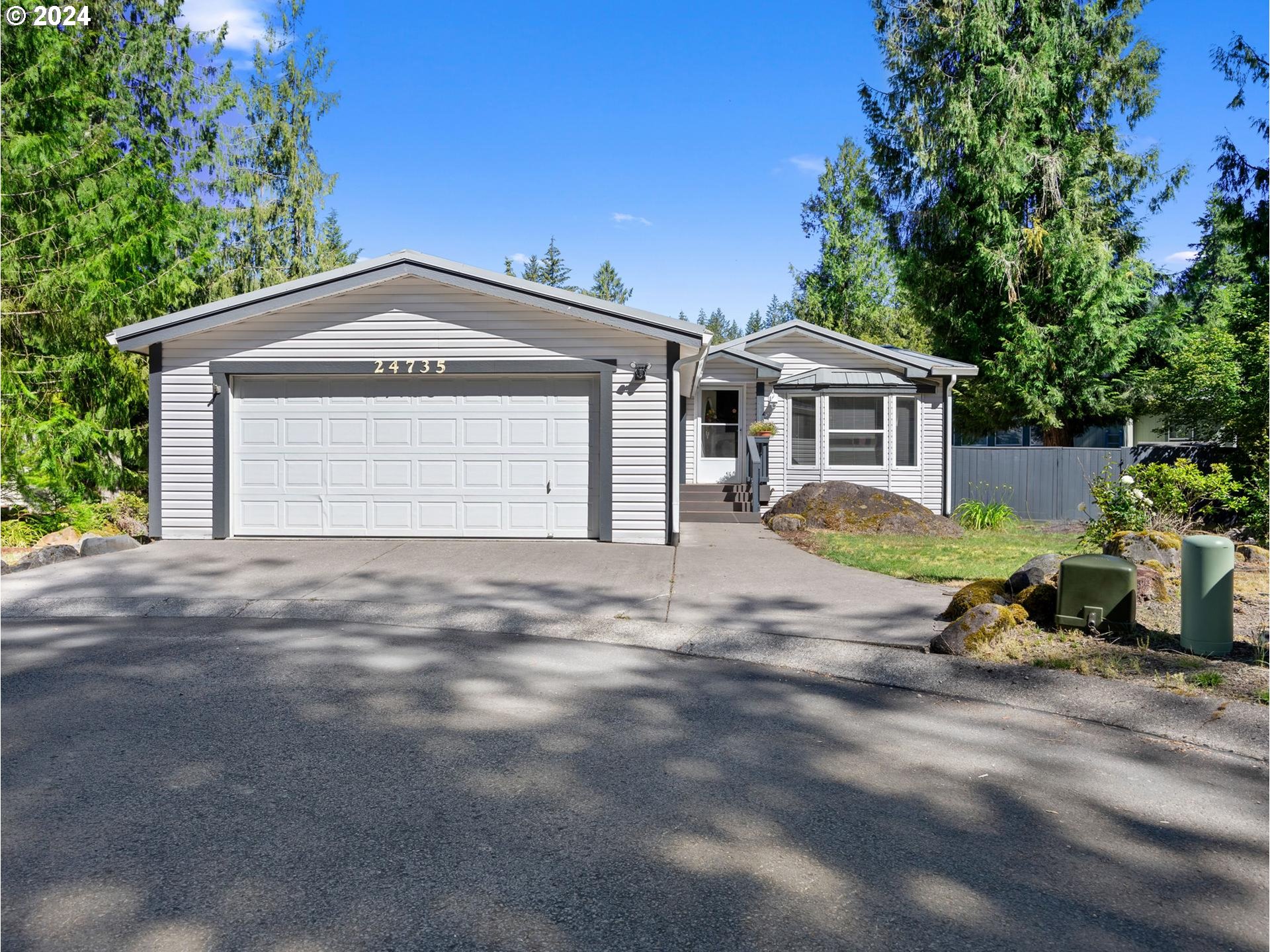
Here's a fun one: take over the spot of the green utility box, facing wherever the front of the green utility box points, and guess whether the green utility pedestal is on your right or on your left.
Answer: on your left

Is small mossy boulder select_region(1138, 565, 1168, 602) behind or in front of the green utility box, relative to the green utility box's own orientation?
behind

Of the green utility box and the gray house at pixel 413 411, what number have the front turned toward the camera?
2

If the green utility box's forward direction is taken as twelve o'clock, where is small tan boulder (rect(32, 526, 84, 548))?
The small tan boulder is roughly at 3 o'clock from the green utility box.

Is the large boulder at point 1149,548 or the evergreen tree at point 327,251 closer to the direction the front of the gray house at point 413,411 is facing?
the large boulder

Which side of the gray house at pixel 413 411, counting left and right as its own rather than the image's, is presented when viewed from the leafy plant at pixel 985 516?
left

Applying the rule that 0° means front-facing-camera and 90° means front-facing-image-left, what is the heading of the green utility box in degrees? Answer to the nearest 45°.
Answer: approximately 0°

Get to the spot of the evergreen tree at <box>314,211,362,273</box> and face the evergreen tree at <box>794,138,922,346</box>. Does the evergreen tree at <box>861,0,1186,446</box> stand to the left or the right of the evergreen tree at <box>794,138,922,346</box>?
right

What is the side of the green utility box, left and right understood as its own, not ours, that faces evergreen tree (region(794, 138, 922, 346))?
back

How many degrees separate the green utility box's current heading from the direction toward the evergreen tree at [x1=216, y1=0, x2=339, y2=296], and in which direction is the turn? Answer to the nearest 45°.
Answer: approximately 135° to its right

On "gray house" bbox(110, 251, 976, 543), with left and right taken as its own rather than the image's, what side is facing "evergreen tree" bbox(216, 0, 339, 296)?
back

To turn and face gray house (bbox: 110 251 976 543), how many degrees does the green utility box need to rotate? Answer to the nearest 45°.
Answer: approximately 90° to its right

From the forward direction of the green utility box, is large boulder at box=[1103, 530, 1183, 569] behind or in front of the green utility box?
behind

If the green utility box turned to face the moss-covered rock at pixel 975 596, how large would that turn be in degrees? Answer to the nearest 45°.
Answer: approximately 135° to its right

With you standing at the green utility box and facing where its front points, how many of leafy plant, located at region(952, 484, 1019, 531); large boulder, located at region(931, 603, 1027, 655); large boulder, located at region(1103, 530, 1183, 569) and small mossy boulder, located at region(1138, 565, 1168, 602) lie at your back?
3
